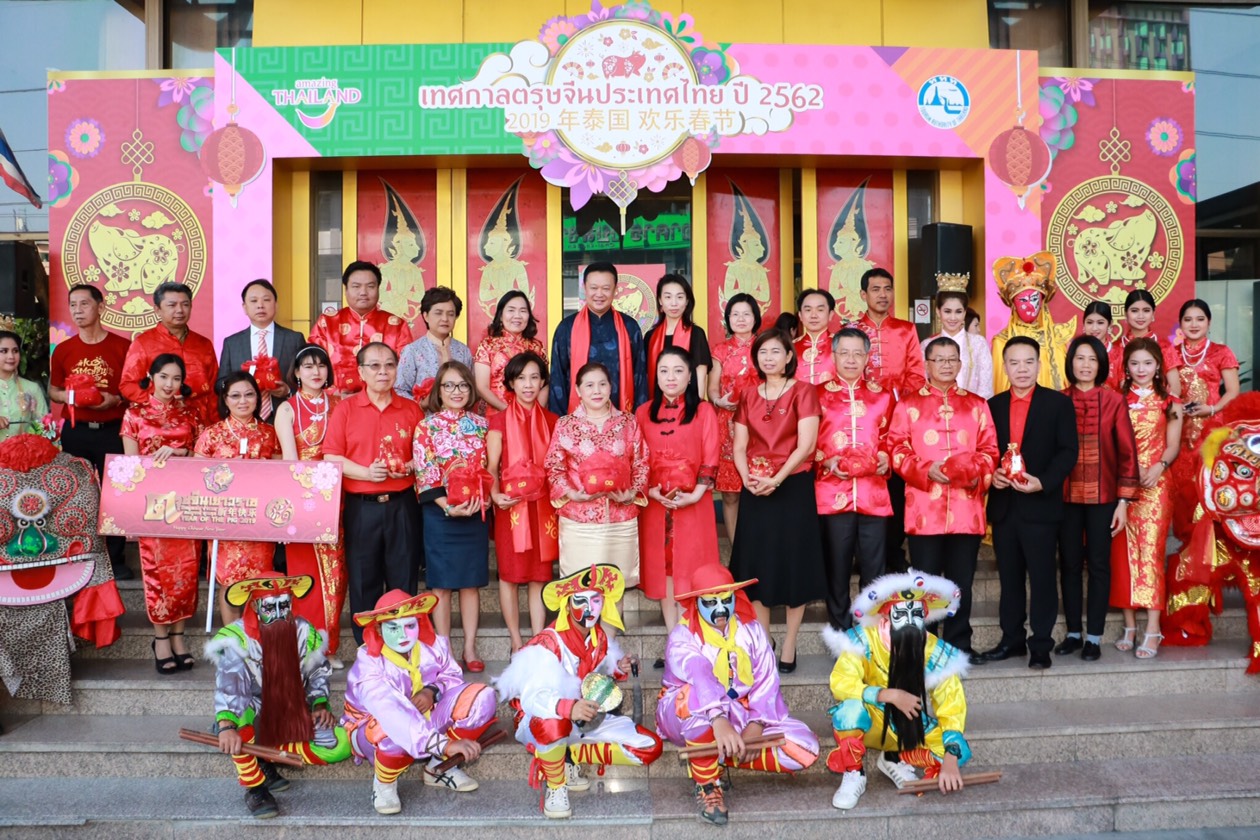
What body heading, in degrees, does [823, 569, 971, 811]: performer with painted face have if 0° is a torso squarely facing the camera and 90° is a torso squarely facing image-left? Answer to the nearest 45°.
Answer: approximately 0°

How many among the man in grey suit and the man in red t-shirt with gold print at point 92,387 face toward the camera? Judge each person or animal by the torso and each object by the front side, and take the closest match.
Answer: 2

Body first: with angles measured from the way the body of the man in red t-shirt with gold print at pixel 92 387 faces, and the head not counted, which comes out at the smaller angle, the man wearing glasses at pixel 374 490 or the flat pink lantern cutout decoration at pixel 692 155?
the man wearing glasses

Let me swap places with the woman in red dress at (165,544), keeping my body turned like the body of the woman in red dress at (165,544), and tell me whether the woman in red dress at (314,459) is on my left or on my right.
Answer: on my left

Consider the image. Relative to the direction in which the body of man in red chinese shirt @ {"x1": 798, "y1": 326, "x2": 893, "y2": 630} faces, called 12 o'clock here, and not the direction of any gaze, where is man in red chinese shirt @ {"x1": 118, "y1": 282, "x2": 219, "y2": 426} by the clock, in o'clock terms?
man in red chinese shirt @ {"x1": 118, "y1": 282, "x2": 219, "y2": 426} is roughly at 3 o'clock from man in red chinese shirt @ {"x1": 798, "y1": 326, "x2": 893, "y2": 630}.

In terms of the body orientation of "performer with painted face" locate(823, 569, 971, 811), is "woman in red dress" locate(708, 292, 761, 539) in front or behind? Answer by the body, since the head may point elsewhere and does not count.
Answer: behind
